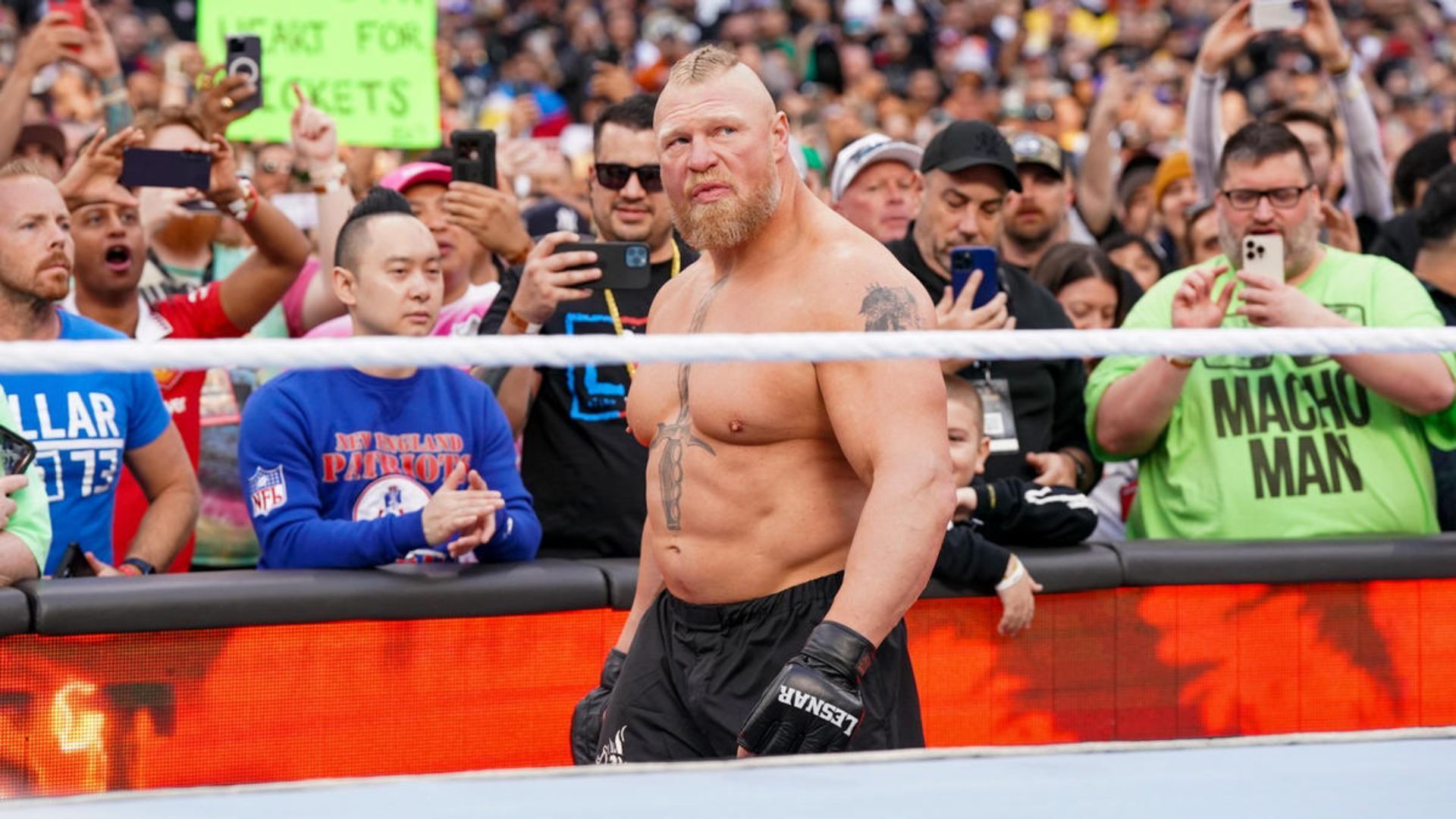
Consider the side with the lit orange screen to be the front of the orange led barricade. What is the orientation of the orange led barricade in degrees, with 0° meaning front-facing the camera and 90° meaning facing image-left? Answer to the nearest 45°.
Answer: approximately 0°

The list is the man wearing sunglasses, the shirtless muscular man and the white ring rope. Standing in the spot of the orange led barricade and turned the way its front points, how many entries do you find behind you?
1

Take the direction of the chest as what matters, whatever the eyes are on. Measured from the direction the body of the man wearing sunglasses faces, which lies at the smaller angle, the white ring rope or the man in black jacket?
the white ring rope

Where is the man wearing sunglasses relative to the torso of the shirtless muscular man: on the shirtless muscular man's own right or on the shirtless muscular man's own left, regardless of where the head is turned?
on the shirtless muscular man's own right

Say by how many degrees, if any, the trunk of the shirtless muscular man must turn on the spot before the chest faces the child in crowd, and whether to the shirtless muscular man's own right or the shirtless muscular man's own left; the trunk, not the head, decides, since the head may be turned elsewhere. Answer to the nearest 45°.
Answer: approximately 180°

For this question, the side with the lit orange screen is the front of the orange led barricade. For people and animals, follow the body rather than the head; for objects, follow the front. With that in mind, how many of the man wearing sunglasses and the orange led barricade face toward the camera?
2

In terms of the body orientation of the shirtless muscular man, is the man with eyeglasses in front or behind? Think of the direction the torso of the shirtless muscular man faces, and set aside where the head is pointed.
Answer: behind

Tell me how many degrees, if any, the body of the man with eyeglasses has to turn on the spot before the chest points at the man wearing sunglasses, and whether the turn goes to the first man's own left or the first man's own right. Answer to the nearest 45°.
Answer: approximately 90° to the first man's own right
